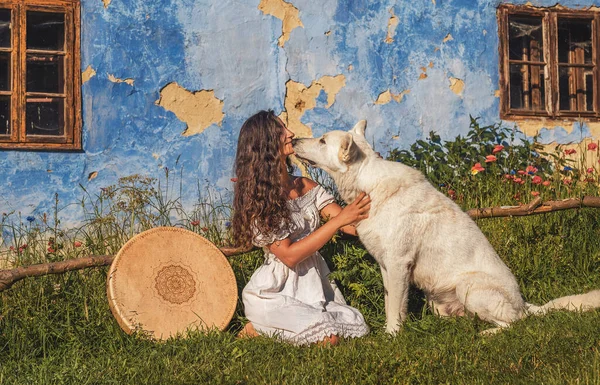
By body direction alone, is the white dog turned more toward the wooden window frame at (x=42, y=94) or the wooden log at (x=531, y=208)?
the wooden window frame

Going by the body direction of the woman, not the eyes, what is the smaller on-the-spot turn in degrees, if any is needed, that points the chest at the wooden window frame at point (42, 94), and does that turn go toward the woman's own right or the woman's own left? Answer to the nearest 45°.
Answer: approximately 135° to the woman's own left

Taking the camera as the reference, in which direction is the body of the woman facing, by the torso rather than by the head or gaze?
to the viewer's right

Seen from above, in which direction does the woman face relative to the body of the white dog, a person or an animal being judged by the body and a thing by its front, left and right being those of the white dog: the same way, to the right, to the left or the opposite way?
the opposite way

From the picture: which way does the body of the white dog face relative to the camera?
to the viewer's left

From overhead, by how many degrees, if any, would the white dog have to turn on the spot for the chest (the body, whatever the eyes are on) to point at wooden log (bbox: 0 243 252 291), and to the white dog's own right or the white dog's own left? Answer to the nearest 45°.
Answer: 0° — it already faces it

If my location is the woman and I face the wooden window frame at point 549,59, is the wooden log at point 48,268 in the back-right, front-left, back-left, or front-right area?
back-left

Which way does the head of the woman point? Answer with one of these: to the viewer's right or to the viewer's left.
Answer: to the viewer's right

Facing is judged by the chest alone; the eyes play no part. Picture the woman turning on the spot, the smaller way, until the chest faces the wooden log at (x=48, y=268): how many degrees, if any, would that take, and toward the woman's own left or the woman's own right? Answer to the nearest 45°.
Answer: approximately 180°

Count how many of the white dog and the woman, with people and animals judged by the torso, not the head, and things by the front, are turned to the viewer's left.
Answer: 1

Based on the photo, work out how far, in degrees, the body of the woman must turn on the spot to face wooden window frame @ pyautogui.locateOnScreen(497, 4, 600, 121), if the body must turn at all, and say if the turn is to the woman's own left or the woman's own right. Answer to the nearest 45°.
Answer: approximately 45° to the woman's own left

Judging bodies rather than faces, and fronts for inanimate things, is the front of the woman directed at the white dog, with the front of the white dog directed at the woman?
yes
